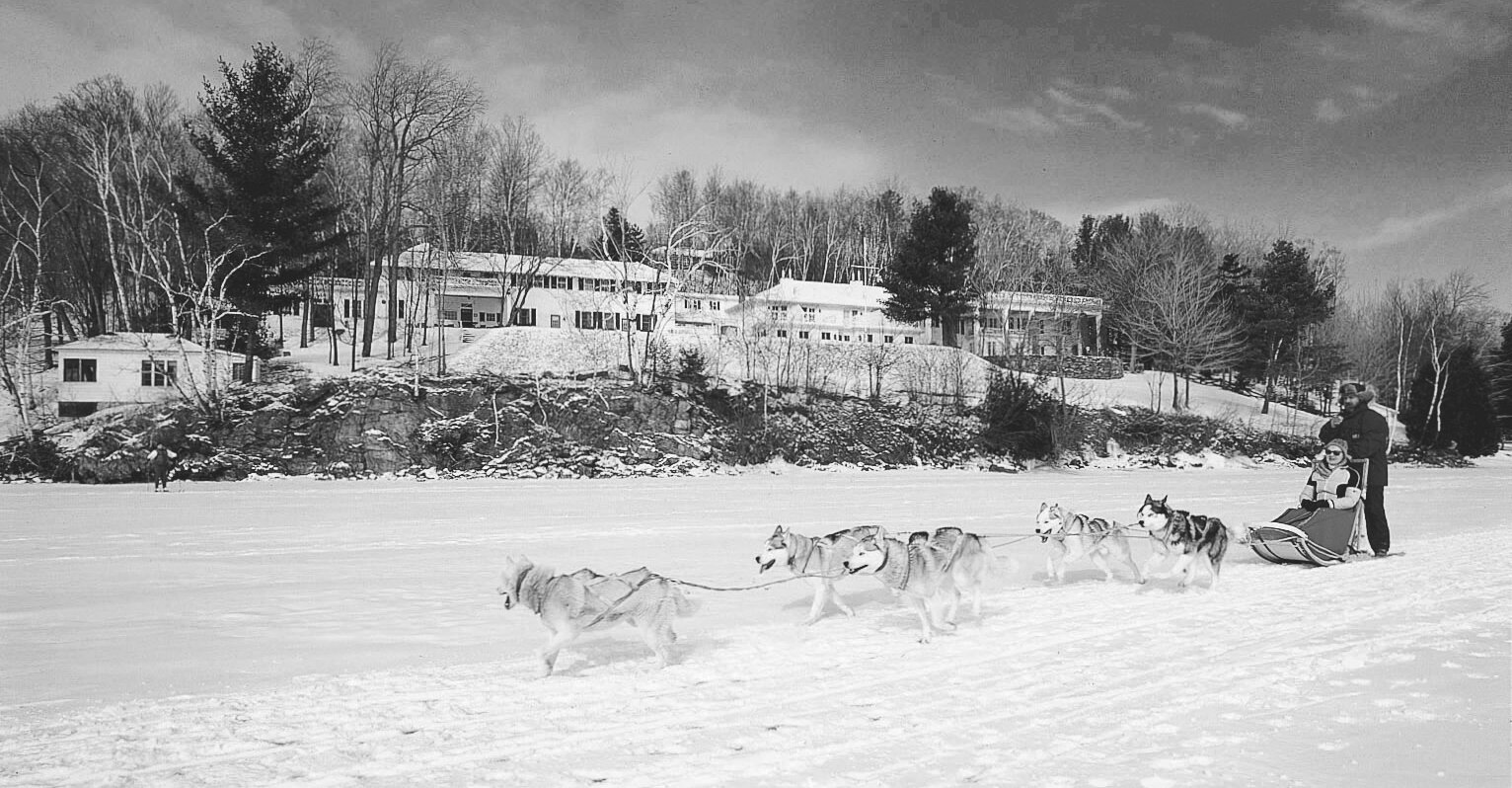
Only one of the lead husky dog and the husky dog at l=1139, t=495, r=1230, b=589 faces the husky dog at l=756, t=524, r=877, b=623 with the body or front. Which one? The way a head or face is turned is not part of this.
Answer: the husky dog at l=1139, t=495, r=1230, b=589

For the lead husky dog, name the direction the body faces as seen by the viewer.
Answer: to the viewer's left

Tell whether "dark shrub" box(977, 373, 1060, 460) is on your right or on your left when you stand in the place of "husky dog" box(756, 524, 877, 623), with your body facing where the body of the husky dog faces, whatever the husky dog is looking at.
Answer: on your right

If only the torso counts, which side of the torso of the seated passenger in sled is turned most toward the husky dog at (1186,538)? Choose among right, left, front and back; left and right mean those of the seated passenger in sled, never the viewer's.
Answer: front

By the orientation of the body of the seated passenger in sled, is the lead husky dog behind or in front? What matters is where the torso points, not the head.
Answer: in front

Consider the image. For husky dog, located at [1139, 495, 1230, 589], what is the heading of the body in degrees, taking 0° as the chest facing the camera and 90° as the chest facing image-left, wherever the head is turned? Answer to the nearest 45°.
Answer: approximately 45°

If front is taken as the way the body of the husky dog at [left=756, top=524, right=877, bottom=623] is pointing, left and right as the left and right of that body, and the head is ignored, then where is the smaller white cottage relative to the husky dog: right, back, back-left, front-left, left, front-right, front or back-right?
front-right

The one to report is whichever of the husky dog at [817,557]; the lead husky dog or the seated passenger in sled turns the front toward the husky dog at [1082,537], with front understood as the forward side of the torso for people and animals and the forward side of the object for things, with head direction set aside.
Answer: the seated passenger in sled

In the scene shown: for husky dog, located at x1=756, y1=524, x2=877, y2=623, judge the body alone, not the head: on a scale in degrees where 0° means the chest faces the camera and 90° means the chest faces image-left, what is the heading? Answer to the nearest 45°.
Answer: approximately 90°

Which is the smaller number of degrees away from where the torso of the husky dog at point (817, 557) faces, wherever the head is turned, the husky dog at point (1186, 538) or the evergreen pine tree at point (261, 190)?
the evergreen pine tree

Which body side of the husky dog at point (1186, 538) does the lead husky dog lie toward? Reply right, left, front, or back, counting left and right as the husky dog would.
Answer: front

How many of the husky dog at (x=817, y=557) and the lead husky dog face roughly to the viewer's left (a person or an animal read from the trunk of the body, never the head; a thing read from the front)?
2

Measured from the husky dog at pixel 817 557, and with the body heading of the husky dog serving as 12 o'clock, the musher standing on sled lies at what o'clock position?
The musher standing on sled is roughly at 5 o'clock from the husky dog.

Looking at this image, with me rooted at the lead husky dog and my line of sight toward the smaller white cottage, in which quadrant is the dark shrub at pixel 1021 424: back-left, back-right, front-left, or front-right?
front-right

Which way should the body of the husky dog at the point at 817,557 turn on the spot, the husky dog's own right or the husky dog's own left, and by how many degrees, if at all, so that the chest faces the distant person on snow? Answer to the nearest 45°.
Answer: approximately 45° to the husky dog's own right
